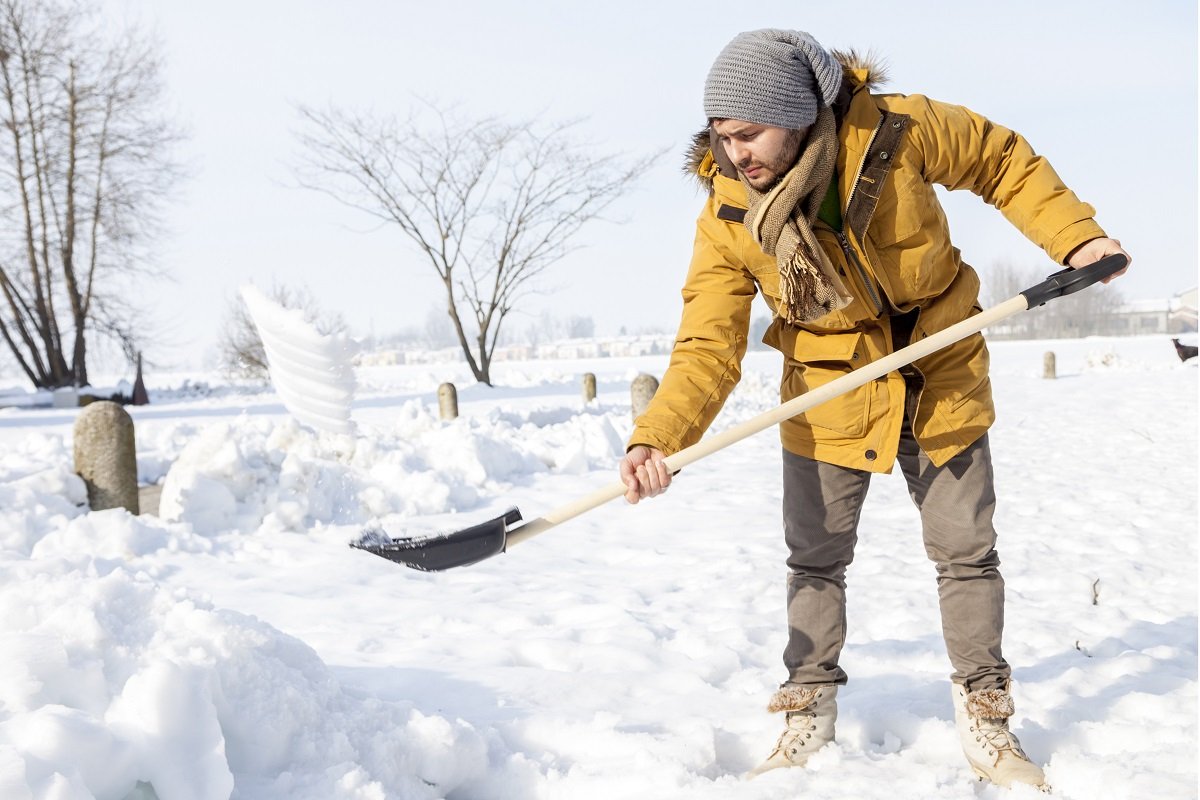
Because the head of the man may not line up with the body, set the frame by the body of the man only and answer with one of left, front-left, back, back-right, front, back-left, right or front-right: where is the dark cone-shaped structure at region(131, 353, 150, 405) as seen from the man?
back-right

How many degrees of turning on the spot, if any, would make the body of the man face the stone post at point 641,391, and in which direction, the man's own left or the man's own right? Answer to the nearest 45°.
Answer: approximately 180°

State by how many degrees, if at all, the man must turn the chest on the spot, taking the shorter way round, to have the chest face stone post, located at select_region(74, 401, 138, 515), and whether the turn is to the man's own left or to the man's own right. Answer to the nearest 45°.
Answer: approximately 135° to the man's own right

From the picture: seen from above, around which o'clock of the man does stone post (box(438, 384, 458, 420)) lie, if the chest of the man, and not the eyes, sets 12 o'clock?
The stone post is roughly at 5 o'clock from the man.

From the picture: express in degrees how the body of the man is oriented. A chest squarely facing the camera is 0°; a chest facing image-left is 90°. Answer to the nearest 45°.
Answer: approximately 0°
